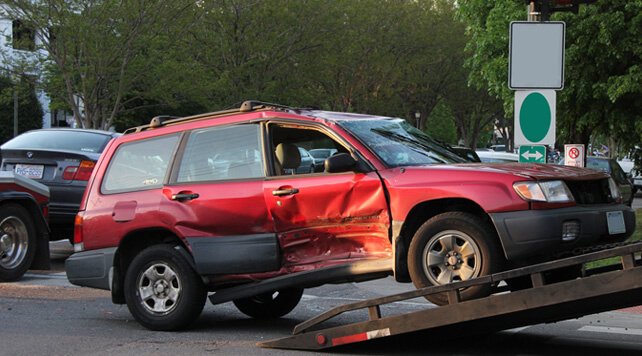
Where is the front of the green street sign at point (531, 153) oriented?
toward the camera

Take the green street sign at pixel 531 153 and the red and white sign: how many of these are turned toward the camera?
2

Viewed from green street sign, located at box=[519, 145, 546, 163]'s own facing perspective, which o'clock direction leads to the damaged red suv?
The damaged red suv is roughly at 1 o'clock from the green street sign.

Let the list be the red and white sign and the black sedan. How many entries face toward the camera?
1

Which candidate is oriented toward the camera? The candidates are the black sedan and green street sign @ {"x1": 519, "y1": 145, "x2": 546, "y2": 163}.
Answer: the green street sign

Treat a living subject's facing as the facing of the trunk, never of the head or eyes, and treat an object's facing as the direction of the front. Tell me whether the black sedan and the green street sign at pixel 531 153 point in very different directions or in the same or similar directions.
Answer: very different directions

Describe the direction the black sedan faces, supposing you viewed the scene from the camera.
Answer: facing away from the viewer and to the right of the viewer

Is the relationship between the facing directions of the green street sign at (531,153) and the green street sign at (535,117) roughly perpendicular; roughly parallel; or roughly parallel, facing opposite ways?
roughly parallel

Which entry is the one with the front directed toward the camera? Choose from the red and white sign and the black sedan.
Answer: the red and white sign

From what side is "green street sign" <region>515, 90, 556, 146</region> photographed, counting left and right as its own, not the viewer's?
front

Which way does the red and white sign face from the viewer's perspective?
toward the camera

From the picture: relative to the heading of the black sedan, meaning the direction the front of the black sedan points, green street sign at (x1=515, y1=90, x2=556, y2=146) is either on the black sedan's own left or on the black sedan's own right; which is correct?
on the black sedan's own right

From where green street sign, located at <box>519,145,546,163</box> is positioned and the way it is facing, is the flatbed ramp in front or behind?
in front

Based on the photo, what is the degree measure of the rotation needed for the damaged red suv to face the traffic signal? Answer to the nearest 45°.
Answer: approximately 90° to its left
